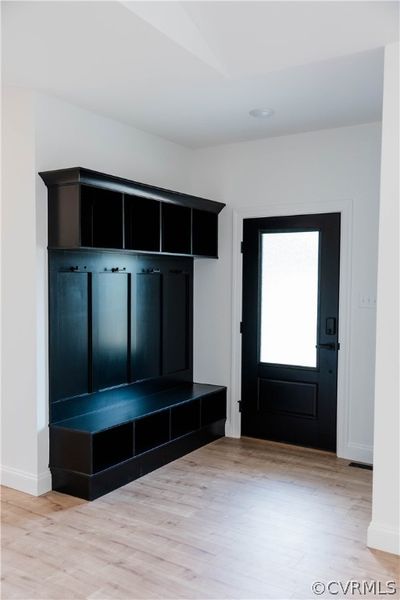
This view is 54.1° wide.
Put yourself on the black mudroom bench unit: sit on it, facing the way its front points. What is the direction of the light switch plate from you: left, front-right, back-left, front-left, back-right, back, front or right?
front-left

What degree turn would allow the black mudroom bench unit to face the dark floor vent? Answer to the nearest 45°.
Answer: approximately 45° to its left

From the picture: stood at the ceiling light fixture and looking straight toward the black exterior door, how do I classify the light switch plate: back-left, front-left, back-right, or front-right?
front-right

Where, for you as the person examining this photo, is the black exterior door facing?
facing the viewer and to the left of the viewer

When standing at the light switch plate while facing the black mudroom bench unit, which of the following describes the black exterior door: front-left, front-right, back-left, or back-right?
front-right

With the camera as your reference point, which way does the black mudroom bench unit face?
facing the viewer and to the right of the viewer

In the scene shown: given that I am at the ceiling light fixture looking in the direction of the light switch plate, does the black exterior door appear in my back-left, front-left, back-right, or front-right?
front-left

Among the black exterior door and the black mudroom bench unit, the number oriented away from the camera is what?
0

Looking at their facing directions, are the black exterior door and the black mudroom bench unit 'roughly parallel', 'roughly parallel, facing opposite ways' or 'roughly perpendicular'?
roughly perpendicular
